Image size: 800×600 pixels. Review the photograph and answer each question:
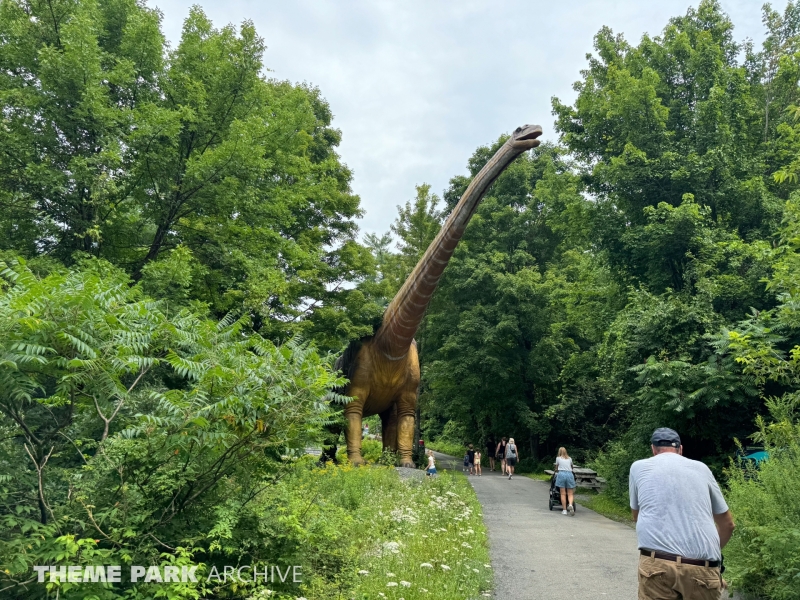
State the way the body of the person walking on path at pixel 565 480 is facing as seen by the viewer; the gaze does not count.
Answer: away from the camera

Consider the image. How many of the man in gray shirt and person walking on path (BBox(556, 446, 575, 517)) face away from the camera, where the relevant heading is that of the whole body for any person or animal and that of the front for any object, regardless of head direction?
2

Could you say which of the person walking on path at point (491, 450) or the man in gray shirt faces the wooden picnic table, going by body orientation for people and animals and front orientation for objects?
the man in gray shirt

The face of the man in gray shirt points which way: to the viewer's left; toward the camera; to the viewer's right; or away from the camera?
away from the camera

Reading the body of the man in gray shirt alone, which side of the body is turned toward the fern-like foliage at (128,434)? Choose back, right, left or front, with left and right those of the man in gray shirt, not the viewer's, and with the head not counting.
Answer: left

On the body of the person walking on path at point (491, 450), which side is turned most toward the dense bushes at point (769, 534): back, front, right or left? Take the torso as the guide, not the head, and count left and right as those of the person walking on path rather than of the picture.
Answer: back

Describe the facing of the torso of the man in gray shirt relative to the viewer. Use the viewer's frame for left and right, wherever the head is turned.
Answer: facing away from the viewer

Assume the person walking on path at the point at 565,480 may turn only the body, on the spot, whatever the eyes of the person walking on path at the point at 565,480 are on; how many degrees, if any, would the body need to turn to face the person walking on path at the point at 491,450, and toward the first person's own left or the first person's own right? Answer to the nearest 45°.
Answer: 0° — they already face them
